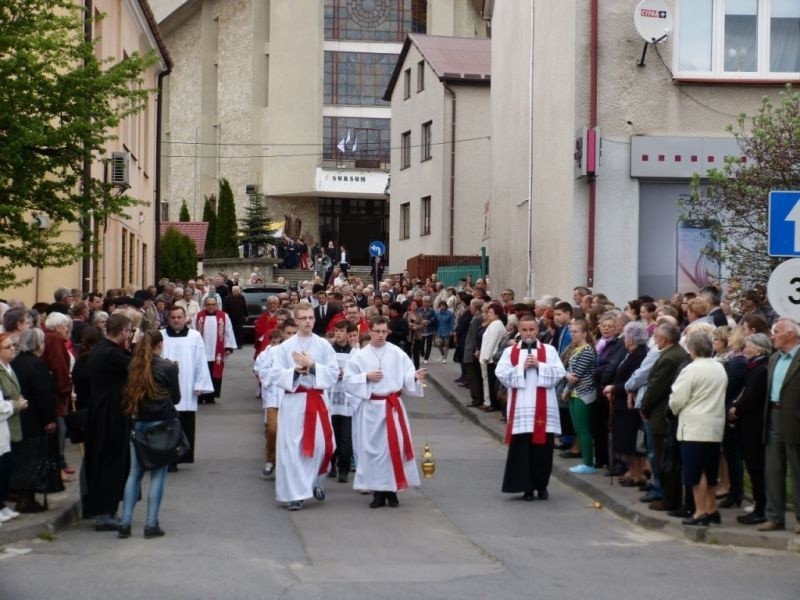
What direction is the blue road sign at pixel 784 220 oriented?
toward the camera

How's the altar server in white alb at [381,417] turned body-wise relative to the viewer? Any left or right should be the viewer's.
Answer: facing the viewer

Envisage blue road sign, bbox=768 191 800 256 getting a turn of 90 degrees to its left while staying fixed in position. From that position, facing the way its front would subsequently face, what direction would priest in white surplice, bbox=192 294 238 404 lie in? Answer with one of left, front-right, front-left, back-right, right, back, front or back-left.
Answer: back-left

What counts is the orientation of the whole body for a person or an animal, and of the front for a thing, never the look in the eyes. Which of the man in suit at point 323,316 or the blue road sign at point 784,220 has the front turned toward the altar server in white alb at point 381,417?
the man in suit

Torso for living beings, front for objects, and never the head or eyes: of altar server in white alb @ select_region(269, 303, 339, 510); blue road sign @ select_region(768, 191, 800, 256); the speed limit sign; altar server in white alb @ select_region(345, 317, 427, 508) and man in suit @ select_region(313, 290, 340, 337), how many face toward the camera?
5

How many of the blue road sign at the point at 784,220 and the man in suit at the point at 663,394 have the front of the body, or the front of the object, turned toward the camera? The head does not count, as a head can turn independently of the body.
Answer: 1

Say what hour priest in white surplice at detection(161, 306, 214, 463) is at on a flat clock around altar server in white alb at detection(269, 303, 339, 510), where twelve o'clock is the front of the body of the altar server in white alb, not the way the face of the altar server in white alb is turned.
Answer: The priest in white surplice is roughly at 5 o'clock from the altar server in white alb.

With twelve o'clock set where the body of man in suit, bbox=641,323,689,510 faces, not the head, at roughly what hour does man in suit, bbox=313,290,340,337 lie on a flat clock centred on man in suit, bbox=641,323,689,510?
man in suit, bbox=313,290,340,337 is roughly at 2 o'clock from man in suit, bbox=641,323,689,510.

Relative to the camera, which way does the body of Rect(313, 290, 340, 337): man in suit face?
toward the camera

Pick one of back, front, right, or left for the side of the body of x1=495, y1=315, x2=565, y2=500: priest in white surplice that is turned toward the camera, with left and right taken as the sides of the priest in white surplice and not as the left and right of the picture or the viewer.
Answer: front

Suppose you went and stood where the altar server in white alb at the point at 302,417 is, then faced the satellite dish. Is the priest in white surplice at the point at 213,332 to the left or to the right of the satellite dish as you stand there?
left

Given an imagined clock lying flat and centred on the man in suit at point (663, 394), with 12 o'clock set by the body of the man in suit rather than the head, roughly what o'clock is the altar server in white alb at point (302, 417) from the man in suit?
The altar server in white alb is roughly at 12 o'clock from the man in suit.

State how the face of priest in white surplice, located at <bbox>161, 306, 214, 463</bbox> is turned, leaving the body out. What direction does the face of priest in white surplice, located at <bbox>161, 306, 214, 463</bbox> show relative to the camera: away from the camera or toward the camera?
toward the camera

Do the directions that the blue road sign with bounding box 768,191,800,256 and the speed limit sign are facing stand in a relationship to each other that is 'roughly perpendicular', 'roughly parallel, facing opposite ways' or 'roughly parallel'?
roughly parallel

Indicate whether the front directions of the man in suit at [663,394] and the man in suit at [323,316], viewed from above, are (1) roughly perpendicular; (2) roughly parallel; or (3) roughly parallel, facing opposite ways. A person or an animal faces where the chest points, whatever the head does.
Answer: roughly perpendicular

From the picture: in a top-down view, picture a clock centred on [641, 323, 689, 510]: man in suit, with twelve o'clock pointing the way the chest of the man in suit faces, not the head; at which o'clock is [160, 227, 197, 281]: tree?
The tree is roughly at 2 o'clock from the man in suit.

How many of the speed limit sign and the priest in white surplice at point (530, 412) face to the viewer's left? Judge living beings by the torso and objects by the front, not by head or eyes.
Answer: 0

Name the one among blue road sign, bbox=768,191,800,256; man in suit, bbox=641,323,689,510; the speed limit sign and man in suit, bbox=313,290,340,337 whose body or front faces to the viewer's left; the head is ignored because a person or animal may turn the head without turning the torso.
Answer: man in suit, bbox=641,323,689,510

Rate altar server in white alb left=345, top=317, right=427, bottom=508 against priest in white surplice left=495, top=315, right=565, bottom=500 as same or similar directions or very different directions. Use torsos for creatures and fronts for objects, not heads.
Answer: same or similar directions

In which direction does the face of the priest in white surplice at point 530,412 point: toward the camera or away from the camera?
toward the camera

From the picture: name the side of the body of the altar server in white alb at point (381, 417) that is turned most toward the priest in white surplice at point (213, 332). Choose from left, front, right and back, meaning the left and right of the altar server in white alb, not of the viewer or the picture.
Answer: back

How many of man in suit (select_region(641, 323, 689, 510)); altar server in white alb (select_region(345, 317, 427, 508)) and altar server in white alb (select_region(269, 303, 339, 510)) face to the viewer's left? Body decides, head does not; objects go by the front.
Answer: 1
